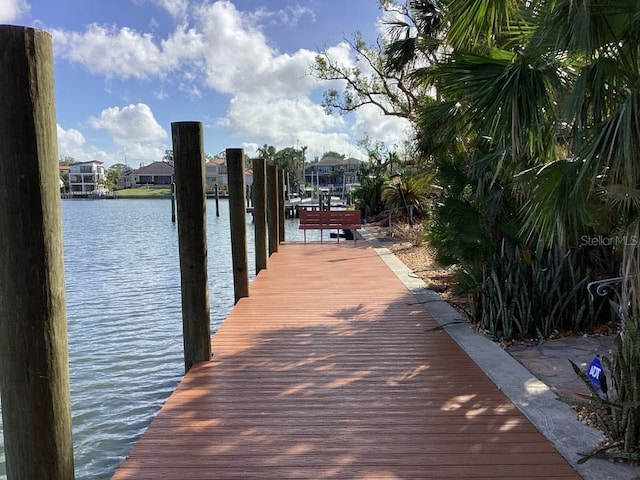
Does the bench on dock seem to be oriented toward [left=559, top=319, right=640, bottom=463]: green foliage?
yes

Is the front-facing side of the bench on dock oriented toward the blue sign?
yes

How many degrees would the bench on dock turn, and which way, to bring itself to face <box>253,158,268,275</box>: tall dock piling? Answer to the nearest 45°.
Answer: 0° — it already faces it

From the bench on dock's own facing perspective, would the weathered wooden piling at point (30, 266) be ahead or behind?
ahead

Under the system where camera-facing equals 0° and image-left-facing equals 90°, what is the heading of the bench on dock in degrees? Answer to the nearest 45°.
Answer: approximately 0°

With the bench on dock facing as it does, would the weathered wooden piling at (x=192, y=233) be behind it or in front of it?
in front

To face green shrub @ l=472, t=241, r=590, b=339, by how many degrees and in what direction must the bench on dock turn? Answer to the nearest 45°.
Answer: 0° — it already faces it

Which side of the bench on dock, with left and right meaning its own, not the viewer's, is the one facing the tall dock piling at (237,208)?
front

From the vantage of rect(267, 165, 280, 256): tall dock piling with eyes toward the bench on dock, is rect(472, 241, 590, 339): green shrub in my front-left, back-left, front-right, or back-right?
back-right
